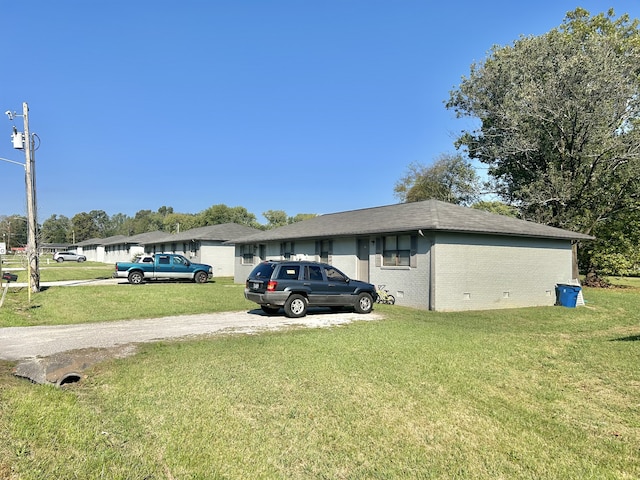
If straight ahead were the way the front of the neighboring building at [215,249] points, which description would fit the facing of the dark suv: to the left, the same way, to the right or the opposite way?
the opposite way

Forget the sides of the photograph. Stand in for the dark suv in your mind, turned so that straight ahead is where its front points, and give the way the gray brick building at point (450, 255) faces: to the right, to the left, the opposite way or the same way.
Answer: the opposite way

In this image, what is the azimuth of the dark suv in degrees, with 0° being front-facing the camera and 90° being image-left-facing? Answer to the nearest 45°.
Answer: approximately 225°

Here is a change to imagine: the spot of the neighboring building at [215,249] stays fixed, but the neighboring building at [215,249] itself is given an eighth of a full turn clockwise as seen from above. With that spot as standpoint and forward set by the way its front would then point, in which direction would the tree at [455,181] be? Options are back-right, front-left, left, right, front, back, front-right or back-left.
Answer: back

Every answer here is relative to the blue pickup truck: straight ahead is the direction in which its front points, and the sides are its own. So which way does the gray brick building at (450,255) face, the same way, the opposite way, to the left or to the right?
the opposite way

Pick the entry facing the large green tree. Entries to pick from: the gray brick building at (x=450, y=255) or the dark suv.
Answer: the dark suv

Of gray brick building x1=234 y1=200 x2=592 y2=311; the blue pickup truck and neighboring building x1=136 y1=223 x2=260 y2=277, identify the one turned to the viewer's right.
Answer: the blue pickup truck

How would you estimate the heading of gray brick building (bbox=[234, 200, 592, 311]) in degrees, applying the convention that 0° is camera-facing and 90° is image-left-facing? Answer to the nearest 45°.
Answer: approximately 45°

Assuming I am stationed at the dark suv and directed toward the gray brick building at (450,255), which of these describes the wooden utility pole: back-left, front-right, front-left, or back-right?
back-left

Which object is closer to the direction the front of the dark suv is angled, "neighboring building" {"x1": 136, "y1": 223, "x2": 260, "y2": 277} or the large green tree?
the large green tree

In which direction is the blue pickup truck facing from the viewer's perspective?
to the viewer's right

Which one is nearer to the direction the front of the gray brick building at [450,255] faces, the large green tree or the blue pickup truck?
the blue pickup truck

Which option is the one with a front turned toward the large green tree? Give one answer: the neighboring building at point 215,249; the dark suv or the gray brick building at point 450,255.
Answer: the dark suv

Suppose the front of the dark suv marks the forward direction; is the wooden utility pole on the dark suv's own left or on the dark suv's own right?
on the dark suv's own left

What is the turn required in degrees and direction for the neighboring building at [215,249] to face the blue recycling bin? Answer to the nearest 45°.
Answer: approximately 90° to its left

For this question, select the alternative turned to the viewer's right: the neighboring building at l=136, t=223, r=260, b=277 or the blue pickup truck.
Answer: the blue pickup truck
